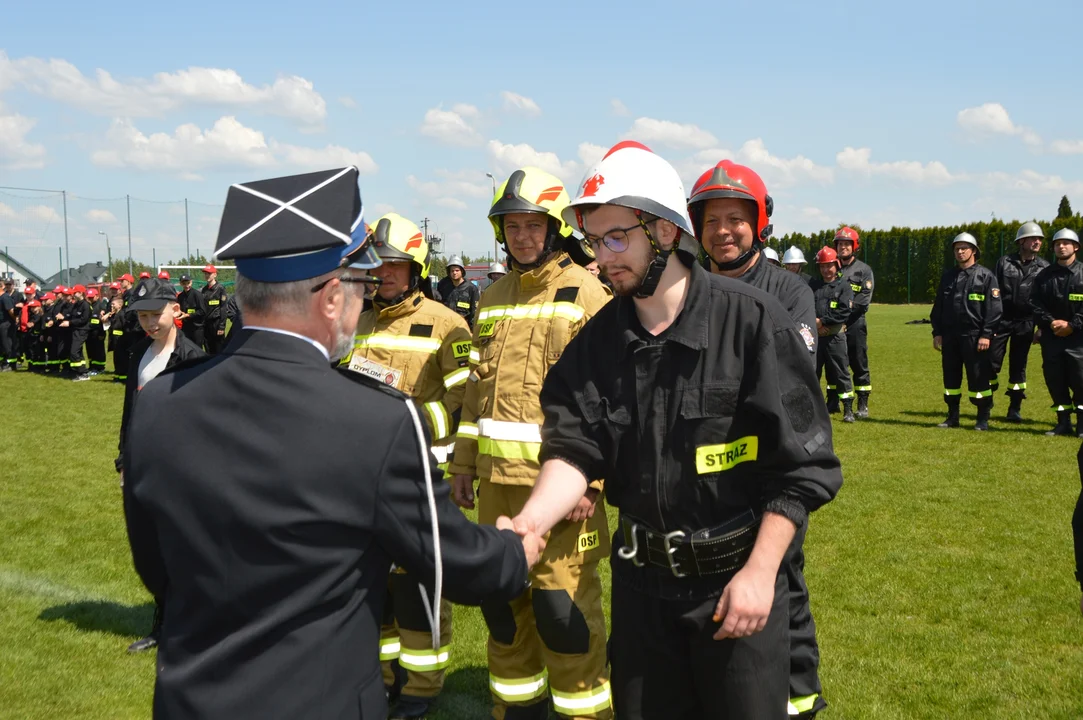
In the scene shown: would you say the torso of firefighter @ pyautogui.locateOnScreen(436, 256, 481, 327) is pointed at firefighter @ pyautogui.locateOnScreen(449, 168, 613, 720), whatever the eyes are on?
yes

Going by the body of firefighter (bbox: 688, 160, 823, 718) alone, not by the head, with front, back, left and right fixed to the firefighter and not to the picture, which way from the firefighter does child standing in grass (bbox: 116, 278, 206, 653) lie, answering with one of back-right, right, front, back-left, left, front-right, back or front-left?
front-right

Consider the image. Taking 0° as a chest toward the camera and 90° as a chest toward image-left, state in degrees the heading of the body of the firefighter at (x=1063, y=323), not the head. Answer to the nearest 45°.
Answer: approximately 45°

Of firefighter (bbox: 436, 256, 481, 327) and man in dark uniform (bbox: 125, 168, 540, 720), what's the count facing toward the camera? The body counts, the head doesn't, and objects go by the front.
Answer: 1

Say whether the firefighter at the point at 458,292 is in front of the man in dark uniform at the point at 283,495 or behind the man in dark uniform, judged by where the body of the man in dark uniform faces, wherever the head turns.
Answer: in front

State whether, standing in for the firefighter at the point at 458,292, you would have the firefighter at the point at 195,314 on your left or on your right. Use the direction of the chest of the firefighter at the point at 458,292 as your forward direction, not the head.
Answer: on your right

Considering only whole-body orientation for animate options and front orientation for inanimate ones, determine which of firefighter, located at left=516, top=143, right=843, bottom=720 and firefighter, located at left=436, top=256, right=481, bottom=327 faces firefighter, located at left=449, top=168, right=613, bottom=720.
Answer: firefighter, located at left=436, top=256, right=481, bottom=327

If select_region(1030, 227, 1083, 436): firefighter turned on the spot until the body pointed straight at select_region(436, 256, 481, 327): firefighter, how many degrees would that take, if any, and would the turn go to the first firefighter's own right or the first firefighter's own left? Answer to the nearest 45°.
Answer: approximately 45° to the first firefighter's own right

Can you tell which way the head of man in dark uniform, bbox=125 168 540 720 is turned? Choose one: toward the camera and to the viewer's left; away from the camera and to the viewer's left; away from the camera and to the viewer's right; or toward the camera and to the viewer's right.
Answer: away from the camera and to the viewer's right

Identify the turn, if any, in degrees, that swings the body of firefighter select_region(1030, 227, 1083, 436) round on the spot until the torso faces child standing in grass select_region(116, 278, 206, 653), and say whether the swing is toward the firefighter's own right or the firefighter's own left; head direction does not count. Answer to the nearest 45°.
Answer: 0° — they already face them
